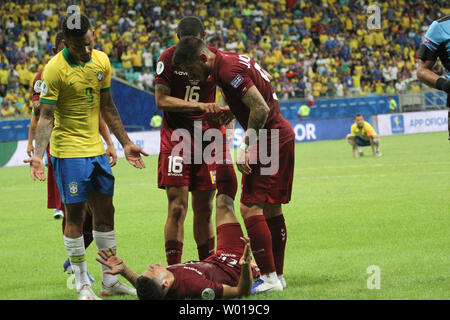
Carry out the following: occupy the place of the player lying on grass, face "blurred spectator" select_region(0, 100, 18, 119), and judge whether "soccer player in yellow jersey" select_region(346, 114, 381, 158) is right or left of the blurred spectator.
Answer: right

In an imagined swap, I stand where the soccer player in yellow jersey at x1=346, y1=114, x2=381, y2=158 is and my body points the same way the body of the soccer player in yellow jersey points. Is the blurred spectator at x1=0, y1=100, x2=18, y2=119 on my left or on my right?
on my right

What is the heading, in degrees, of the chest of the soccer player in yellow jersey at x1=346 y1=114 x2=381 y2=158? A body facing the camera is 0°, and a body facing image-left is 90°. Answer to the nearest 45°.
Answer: approximately 0°

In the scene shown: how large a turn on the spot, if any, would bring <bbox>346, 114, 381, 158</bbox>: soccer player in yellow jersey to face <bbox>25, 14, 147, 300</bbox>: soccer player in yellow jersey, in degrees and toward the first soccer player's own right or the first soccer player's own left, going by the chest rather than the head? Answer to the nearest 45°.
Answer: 0° — they already face them

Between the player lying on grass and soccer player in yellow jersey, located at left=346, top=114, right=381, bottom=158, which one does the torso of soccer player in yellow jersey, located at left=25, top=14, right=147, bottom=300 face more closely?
the player lying on grass

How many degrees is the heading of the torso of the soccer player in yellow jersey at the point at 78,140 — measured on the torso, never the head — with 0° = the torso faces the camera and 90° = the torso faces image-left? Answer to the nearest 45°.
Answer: approximately 315°
